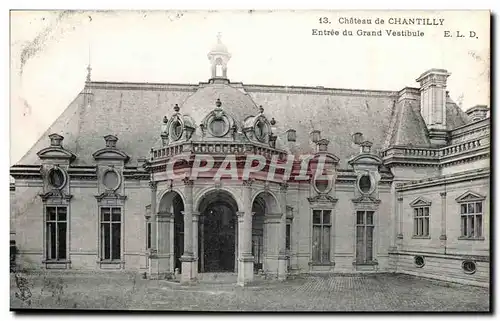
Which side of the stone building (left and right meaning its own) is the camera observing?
front
